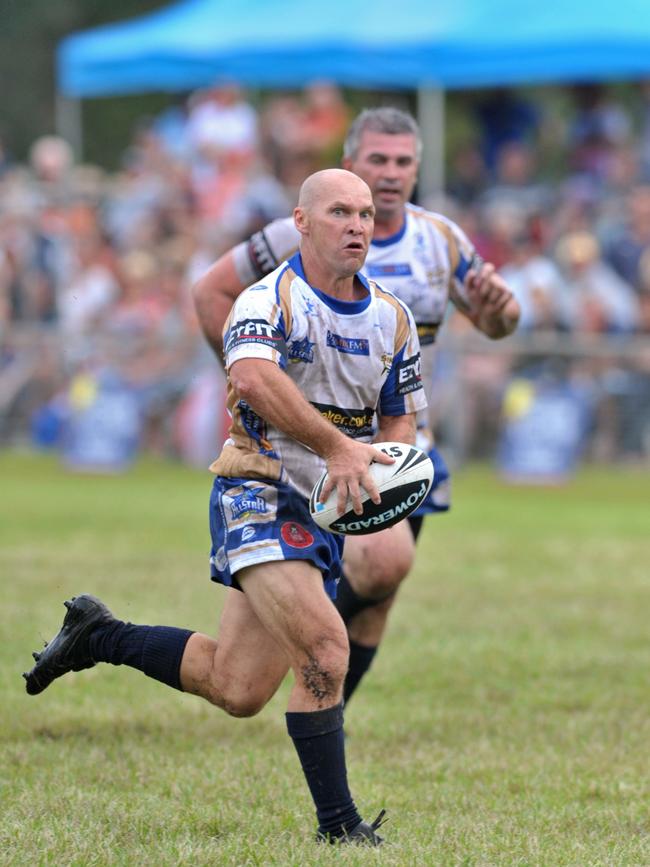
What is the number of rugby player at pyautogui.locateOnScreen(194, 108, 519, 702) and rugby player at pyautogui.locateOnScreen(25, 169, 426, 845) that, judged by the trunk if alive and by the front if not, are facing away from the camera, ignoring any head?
0

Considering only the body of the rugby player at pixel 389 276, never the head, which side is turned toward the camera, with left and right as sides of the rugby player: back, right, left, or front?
front

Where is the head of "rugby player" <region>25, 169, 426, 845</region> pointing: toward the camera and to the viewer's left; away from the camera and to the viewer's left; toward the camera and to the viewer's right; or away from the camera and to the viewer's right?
toward the camera and to the viewer's right

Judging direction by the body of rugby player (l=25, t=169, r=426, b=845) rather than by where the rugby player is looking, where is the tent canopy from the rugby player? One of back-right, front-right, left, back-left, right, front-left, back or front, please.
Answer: back-left

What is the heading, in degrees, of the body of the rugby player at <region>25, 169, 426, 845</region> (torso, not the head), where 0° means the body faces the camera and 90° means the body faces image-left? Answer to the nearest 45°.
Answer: approximately 315°

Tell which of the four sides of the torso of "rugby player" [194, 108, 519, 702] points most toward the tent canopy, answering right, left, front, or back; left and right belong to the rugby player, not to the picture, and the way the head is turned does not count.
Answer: back

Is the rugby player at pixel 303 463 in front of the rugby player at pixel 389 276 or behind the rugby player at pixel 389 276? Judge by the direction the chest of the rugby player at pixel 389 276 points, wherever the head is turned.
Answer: in front
